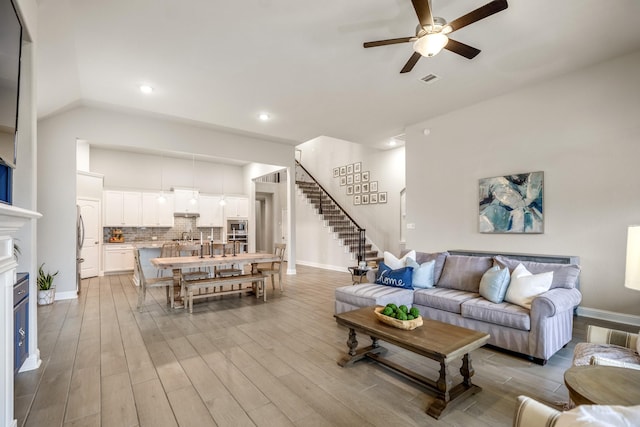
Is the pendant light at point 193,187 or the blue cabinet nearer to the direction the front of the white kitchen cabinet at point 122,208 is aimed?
the blue cabinet

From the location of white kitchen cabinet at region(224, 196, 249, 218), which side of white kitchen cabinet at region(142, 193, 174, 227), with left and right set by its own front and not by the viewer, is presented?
left

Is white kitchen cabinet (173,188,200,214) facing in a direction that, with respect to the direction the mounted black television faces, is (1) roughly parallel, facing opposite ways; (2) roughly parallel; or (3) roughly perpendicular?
roughly perpendicular

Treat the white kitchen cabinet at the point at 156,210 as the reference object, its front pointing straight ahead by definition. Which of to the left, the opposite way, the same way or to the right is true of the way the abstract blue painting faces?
to the right

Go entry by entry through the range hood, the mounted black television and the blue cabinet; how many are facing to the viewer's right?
2

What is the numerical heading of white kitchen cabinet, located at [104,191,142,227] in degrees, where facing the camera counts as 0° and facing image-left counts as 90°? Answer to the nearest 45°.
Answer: approximately 0°

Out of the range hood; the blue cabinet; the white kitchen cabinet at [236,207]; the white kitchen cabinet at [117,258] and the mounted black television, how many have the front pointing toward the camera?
3

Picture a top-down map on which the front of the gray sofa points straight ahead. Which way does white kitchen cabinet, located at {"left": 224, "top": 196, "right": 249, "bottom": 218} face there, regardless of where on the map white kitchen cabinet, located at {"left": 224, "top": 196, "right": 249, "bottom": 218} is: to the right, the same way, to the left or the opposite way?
to the left

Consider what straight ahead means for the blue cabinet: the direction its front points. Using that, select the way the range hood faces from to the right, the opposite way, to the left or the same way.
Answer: to the right

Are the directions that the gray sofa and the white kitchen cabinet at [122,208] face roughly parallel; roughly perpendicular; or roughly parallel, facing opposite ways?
roughly perpendicular

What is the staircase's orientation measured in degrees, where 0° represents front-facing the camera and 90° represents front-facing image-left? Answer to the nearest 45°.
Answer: approximately 315°
